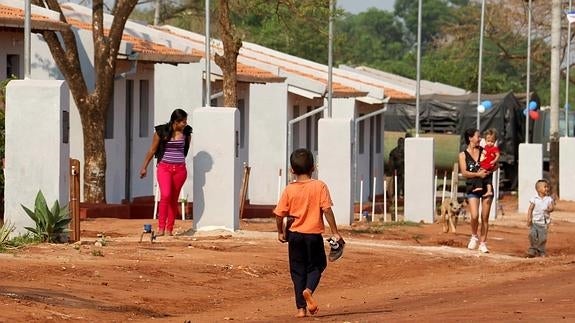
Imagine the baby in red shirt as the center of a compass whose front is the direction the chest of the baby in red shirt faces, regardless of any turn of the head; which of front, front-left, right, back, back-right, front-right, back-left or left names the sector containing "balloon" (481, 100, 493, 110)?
back-right

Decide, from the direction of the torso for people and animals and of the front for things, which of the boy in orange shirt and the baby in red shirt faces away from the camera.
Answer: the boy in orange shirt

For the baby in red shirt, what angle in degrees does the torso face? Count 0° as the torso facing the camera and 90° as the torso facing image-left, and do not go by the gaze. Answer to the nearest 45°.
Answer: approximately 45°

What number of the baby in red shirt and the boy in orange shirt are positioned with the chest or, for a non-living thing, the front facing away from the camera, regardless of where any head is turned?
1

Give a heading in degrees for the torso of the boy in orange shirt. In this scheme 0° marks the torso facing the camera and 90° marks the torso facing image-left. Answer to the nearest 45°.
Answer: approximately 180°

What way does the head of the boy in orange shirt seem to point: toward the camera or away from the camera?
away from the camera

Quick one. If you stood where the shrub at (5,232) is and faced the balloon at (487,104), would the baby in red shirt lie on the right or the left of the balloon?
right
